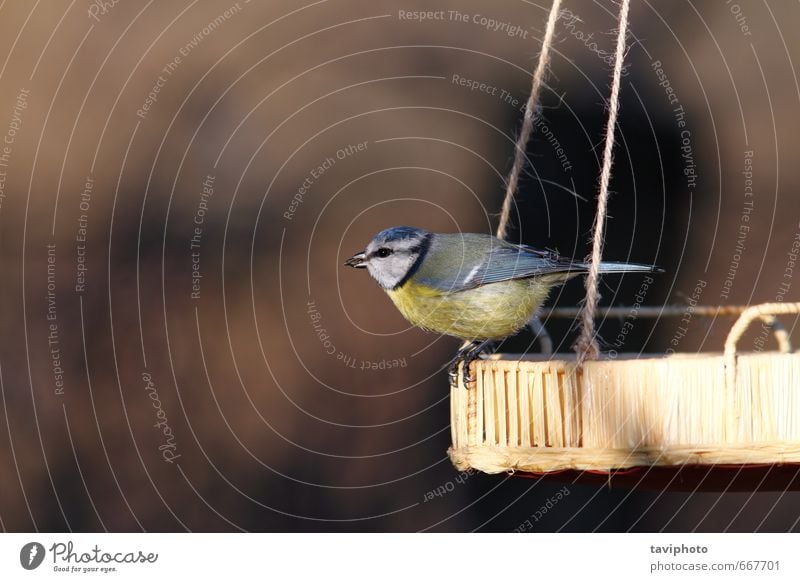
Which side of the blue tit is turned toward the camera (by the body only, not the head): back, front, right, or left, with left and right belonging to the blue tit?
left
